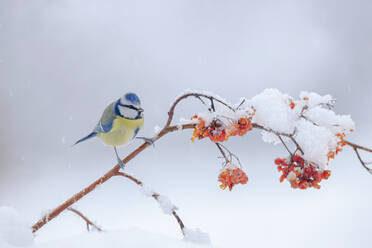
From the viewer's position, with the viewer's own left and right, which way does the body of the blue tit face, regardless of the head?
facing the viewer and to the right of the viewer
